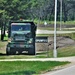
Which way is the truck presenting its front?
toward the camera
